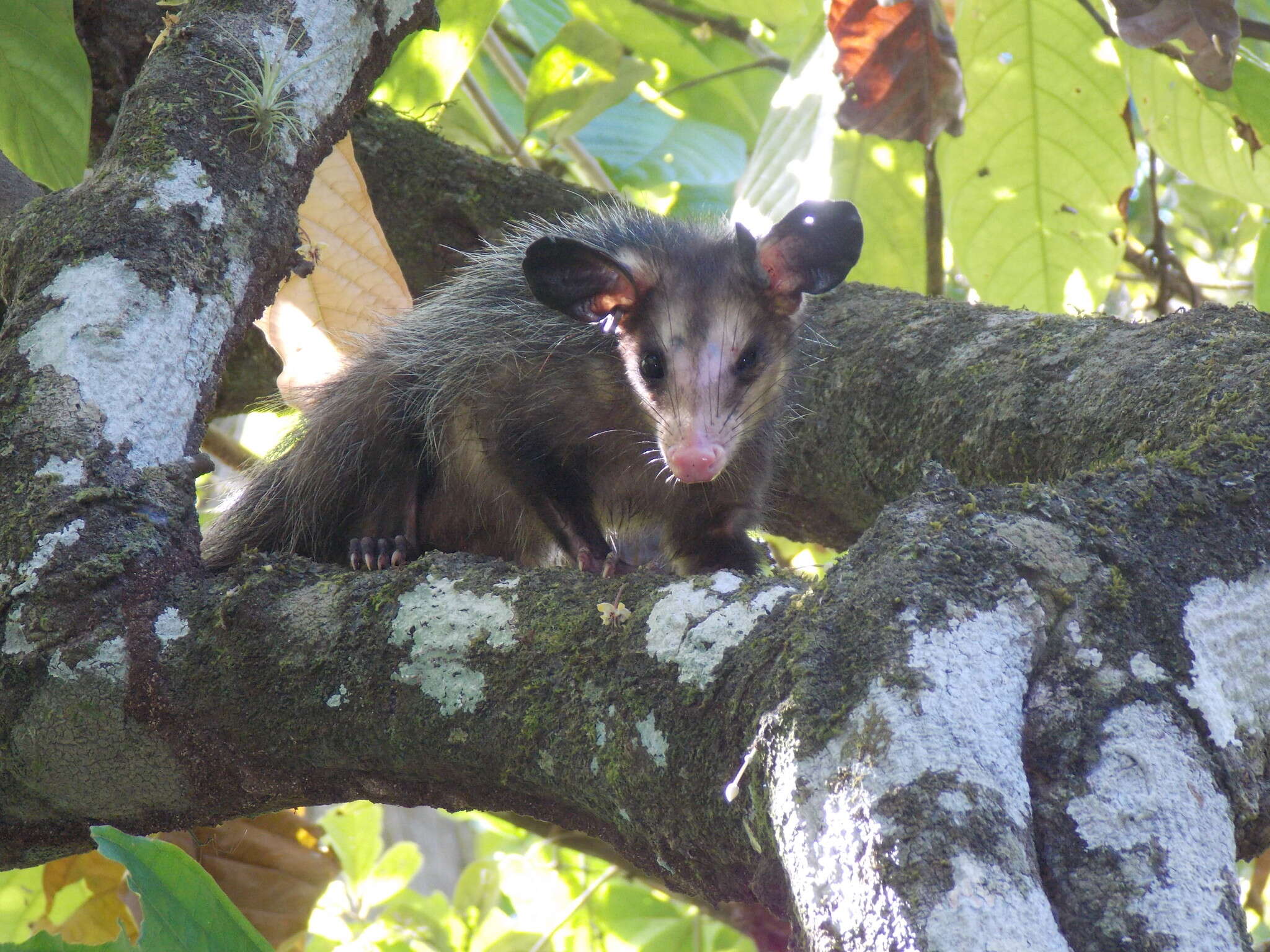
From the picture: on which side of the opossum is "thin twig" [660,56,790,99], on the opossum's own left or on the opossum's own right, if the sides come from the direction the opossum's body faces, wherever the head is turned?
on the opossum's own left

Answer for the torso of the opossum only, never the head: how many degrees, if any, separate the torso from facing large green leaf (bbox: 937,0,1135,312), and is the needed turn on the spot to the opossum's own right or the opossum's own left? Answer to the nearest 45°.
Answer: approximately 45° to the opossum's own left

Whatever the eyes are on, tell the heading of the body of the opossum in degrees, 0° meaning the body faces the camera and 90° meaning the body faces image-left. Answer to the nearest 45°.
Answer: approximately 315°

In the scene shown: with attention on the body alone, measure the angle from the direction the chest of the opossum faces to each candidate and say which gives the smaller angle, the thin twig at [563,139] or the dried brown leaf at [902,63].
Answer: the dried brown leaf

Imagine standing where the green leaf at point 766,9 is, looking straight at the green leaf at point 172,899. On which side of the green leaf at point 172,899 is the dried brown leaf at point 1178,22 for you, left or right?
left

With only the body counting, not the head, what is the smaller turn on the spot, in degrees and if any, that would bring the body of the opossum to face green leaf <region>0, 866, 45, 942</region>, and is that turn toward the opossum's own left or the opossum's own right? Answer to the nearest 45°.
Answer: approximately 135° to the opossum's own right
